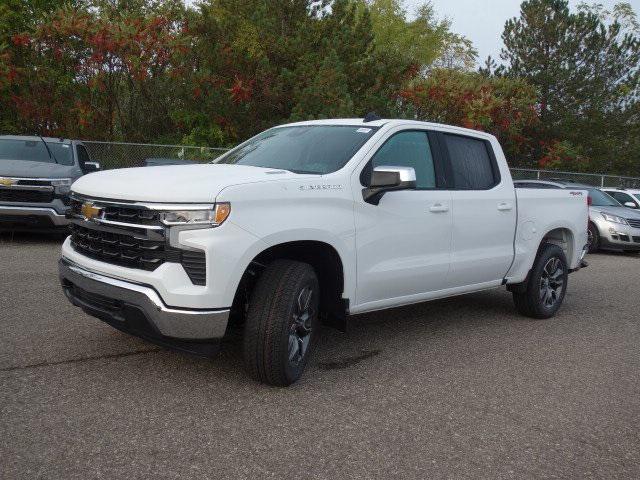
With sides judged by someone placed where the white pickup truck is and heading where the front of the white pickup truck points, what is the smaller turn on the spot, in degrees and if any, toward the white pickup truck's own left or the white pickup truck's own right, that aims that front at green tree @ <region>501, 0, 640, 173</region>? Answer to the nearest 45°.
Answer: approximately 180°

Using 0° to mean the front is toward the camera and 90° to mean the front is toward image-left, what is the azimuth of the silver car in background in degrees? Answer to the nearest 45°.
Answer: approximately 315°

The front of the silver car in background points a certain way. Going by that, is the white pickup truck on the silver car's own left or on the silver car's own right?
on the silver car's own right

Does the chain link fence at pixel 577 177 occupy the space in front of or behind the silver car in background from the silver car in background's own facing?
behind

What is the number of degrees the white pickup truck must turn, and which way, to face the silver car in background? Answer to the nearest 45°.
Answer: approximately 180°

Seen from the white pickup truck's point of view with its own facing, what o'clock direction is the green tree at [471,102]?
The green tree is roughly at 5 o'clock from the white pickup truck.

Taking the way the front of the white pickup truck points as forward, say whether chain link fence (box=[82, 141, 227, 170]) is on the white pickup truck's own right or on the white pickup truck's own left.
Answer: on the white pickup truck's own right

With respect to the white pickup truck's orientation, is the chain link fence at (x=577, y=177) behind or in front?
behind

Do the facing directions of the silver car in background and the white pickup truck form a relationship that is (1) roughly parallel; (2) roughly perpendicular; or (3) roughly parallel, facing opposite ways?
roughly perpendicular

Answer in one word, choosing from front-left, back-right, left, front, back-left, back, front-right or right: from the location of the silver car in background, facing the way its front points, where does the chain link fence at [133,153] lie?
back-right

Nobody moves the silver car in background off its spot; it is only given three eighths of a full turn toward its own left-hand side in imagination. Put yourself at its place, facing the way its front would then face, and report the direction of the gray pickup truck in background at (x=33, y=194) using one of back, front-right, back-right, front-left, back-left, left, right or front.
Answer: back-left

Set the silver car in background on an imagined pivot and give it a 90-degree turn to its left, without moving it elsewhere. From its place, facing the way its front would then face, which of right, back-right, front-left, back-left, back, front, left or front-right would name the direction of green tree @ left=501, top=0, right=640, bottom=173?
front-left

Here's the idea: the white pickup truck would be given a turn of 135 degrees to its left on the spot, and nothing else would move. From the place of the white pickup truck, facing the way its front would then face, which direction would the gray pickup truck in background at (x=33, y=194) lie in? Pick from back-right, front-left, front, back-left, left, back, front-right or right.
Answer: back-left

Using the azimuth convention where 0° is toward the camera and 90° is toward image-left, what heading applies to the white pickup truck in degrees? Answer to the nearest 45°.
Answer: approximately 45°
